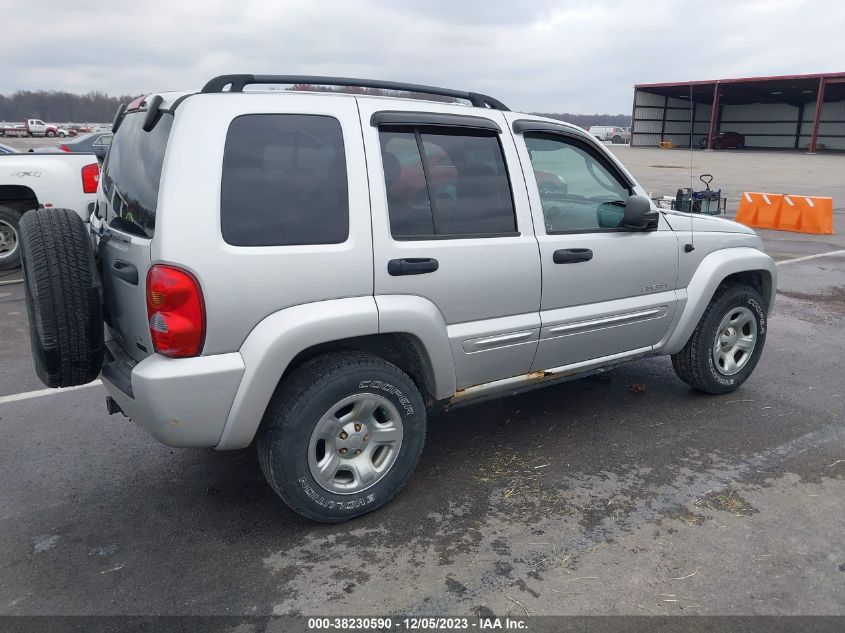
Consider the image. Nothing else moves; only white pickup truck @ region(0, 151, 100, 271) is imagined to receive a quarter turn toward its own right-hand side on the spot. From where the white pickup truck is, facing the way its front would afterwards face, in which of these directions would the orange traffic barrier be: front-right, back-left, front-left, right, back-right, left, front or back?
right

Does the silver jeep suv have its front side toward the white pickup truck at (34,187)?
no

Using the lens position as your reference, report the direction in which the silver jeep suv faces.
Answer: facing away from the viewer and to the right of the viewer

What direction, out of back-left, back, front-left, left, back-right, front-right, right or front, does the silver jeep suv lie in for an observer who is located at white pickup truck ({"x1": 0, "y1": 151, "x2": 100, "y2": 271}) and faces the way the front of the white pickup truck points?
left

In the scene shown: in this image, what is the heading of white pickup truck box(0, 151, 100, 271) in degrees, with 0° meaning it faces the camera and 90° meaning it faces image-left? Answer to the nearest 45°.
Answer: approximately 90°

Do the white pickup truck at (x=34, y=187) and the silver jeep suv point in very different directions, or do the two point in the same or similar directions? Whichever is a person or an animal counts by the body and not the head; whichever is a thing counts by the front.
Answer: very different directions

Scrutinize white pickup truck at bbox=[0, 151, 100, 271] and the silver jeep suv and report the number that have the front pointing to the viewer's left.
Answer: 1

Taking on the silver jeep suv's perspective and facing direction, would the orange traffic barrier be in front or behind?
in front
